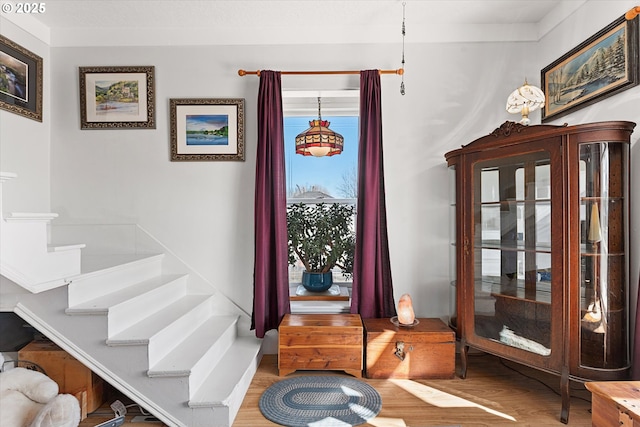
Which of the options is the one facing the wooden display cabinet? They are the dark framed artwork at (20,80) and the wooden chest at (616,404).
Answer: the dark framed artwork

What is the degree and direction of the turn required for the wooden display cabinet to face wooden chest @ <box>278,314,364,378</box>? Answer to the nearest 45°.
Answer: approximately 45° to its right

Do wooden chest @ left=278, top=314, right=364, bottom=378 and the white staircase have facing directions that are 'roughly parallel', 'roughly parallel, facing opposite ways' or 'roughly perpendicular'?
roughly perpendicular

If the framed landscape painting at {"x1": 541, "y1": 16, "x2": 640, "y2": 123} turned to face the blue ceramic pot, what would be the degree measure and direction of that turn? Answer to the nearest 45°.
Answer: approximately 45° to its right
